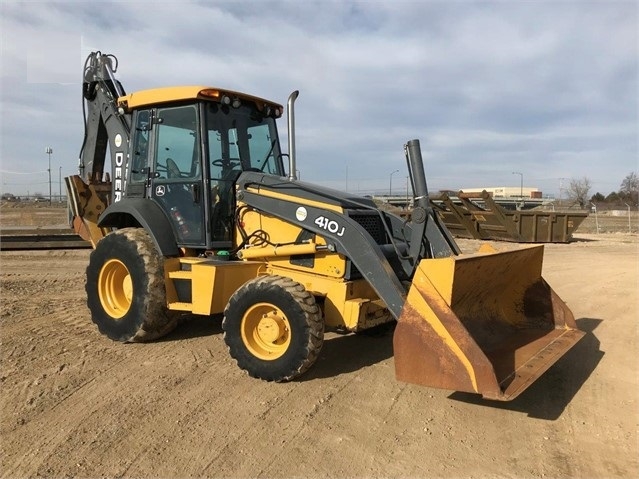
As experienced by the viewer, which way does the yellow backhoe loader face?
facing the viewer and to the right of the viewer

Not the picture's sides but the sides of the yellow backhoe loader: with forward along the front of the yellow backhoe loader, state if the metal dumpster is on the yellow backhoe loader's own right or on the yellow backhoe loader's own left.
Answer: on the yellow backhoe loader's own left
